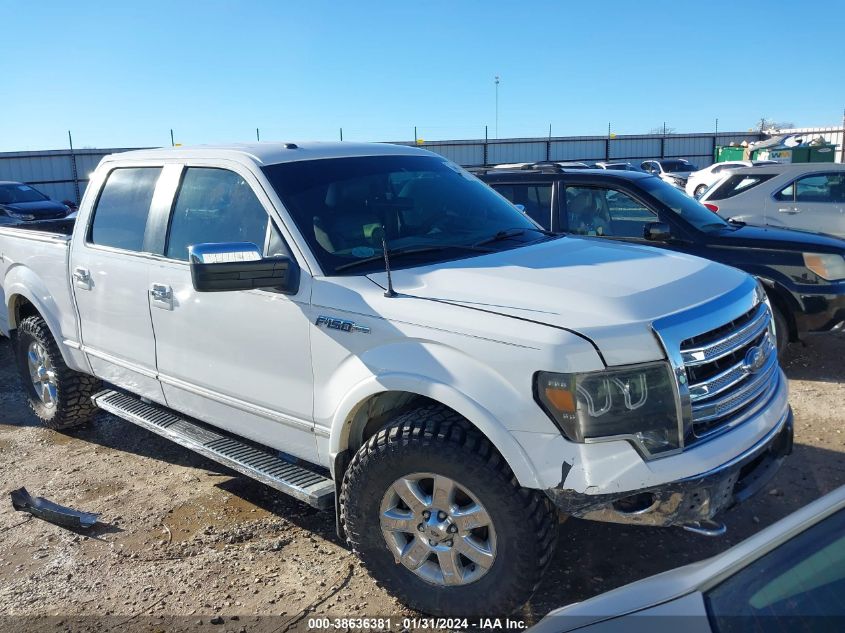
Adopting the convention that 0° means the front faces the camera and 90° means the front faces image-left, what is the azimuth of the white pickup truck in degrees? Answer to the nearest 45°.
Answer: approximately 315°

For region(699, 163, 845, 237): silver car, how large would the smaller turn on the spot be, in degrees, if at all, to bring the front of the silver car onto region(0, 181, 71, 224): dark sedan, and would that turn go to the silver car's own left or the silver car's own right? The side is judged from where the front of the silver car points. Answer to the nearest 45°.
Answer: approximately 180°

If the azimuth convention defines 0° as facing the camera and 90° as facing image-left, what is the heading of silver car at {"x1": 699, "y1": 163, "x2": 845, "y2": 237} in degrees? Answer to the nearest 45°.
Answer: approximately 270°

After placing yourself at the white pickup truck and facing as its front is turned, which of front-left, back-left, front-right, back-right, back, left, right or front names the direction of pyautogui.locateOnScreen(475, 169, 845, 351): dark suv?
left
